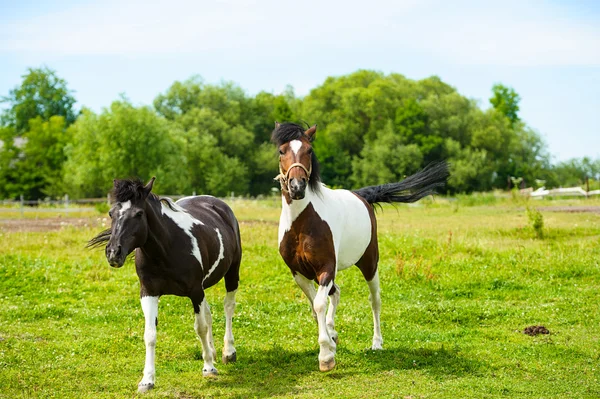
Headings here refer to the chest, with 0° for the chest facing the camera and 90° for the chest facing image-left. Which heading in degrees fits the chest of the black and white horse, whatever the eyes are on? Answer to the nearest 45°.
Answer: approximately 45°

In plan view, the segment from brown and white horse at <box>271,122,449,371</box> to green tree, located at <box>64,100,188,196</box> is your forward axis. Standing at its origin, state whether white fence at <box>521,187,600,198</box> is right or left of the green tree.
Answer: right

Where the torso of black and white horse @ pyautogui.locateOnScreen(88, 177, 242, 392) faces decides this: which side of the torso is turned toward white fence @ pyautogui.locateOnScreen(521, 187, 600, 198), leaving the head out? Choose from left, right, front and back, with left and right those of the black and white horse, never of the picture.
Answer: back

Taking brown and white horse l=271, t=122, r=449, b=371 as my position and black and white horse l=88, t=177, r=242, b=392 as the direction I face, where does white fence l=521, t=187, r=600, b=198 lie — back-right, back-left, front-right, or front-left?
back-right

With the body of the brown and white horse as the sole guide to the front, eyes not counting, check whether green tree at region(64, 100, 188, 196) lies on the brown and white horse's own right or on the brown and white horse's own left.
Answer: on the brown and white horse's own right

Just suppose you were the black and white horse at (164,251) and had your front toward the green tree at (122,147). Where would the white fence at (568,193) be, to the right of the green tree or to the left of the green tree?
right

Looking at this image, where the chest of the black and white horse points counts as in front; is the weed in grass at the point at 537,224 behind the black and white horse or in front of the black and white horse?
behind

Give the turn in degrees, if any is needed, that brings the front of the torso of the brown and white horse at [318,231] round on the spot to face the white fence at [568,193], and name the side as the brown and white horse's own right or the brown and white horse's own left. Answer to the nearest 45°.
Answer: approximately 135° to the brown and white horse's own right

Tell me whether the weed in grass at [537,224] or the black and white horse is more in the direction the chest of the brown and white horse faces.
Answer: the black and white horse
